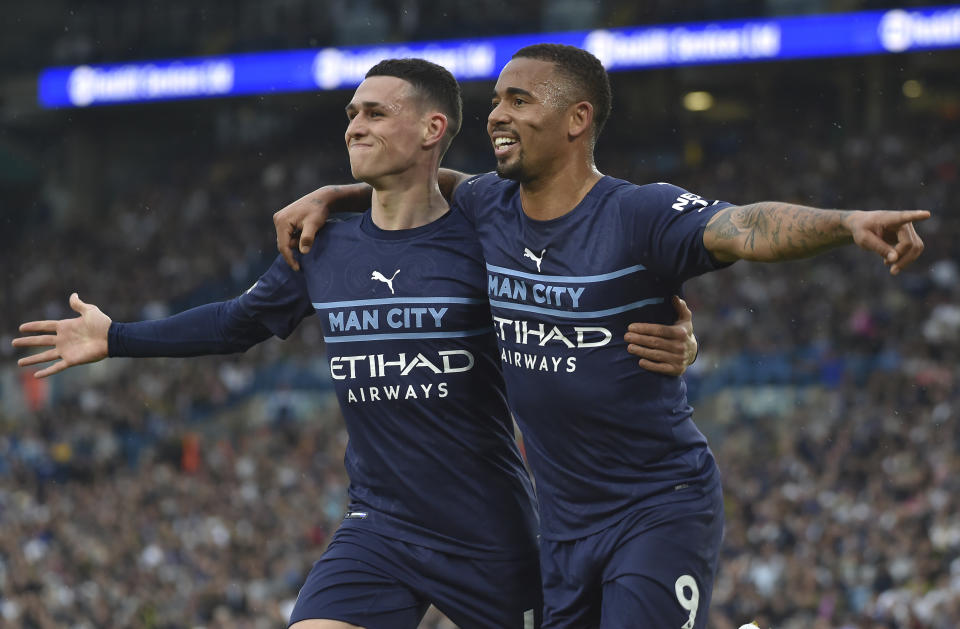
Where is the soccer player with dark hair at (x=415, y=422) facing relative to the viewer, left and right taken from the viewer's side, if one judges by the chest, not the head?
facing the viewer and to the left of the viewer

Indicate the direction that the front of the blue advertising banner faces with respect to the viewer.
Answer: facing the viewer

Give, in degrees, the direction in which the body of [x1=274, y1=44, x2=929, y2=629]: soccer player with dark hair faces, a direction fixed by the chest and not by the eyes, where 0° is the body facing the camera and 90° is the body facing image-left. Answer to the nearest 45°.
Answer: approximately 45°

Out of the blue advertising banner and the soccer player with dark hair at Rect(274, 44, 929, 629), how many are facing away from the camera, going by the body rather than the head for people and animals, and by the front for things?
0

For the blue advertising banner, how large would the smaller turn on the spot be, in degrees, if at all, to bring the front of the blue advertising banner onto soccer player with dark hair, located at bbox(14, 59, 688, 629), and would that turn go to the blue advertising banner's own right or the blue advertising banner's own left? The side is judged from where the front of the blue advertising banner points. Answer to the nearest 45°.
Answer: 0° — it already faces them

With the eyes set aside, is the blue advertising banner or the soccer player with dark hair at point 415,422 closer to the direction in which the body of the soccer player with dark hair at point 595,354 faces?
the soccer player with dark hair

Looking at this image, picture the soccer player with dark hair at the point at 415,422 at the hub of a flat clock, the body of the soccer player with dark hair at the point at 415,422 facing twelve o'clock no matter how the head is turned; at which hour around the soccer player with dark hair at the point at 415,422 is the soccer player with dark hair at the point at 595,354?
the soccer player with dark hair at the point at 595,354 is roughly at 9 o'clock from the soccer player with dark hair at the point at 415,422.

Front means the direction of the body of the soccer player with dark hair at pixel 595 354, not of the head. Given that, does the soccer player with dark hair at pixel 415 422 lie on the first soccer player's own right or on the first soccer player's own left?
on the first soccer player's own right

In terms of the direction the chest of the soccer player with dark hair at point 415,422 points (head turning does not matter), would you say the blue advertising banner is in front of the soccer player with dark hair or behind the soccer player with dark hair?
behind

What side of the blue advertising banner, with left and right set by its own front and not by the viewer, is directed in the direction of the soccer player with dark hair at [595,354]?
front

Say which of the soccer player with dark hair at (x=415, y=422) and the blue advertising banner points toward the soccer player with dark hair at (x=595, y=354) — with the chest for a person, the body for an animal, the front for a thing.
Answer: the blue advertising banner
